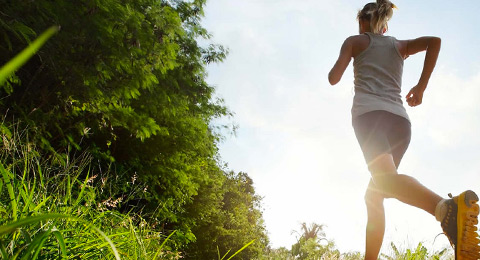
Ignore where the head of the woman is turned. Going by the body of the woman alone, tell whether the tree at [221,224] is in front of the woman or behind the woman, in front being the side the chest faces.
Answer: in front

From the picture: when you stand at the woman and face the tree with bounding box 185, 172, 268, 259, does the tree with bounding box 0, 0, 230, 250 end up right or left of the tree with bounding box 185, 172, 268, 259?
left

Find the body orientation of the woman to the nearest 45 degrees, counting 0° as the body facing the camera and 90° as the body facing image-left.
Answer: approximately 135°
